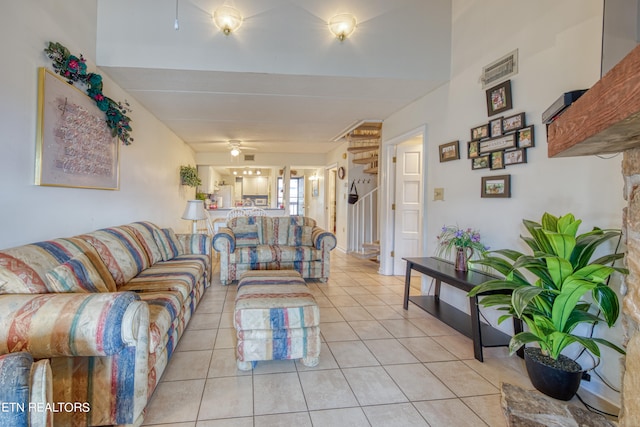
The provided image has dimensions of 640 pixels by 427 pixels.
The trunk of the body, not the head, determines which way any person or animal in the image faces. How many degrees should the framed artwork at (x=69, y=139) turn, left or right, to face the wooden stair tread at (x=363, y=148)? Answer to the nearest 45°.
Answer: approximately 45° to its left

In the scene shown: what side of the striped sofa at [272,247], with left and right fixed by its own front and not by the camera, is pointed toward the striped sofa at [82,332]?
front

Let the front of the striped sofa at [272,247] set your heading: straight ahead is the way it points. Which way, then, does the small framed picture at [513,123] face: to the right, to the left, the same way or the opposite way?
to the right

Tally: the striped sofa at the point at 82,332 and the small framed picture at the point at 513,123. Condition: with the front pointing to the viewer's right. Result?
1

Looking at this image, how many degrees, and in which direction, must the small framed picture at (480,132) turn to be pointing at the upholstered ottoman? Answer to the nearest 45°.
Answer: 0° — it already faces it

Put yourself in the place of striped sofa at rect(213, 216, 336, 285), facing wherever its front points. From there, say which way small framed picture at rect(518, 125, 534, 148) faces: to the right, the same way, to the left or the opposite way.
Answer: to the right

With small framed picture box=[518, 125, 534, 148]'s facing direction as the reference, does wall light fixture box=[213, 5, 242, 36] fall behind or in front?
in front

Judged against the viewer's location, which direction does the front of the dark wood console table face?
facing the viewer and to the left of the viewer

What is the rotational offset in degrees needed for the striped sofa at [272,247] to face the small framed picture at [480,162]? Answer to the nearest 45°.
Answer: approximately 45° to its left

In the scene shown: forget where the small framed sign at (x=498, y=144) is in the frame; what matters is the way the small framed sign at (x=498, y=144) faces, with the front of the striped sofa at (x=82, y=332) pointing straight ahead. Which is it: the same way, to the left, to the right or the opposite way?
the opposite way

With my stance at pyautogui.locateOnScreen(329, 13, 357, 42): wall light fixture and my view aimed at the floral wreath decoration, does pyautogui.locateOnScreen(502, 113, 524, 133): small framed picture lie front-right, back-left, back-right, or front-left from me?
back-left

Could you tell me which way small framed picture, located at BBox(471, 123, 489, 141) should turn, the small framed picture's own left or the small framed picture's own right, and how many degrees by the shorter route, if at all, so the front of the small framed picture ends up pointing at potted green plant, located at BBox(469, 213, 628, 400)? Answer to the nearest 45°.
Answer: approximately 45° to the small framed picture's own left

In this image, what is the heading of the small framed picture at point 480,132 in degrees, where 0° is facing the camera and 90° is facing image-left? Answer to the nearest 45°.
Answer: approximately 45°

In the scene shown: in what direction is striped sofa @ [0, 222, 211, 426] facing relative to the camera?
to the viewer's right

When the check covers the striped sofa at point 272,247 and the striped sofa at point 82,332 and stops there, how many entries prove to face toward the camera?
1
